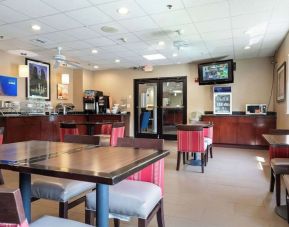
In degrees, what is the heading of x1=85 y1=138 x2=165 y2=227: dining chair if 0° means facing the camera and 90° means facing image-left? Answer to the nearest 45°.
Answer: approximately 45°

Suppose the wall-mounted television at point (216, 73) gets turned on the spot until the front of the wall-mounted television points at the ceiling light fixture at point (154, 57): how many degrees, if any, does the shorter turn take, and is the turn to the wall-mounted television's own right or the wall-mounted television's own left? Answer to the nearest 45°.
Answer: approximately 45° to the wall-mounted television's own right

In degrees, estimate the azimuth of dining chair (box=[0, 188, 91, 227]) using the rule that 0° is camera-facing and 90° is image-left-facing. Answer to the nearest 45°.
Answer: approximately 225°

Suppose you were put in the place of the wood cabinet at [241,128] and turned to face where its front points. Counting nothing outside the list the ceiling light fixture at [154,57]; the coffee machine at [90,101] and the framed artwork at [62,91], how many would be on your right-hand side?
3

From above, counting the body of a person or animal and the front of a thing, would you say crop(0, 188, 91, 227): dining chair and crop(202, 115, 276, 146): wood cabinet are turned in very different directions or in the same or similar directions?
very different directions

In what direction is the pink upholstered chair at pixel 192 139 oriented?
away from the camera

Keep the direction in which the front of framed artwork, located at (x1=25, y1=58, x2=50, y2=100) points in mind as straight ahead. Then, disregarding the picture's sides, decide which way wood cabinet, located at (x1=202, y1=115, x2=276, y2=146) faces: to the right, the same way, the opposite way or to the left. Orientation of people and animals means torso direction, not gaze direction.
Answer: to the right
